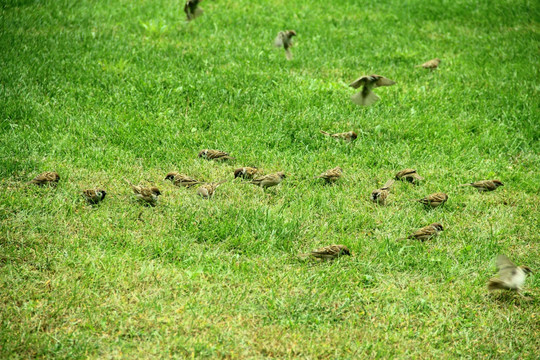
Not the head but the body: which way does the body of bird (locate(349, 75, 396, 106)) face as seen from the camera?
away from the camera

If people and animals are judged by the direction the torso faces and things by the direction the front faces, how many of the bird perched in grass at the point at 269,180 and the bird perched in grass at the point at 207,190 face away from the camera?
0

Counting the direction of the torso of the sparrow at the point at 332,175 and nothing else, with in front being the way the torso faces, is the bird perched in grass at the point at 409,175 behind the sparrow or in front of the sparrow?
in front

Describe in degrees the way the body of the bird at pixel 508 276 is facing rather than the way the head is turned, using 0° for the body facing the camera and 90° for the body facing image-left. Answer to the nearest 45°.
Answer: approximately 270°

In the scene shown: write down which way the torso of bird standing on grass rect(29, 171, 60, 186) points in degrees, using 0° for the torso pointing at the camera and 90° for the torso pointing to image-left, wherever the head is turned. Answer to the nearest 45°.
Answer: approximately 270°

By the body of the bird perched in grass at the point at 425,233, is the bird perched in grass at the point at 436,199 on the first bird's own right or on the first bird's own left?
on the first bird's own left

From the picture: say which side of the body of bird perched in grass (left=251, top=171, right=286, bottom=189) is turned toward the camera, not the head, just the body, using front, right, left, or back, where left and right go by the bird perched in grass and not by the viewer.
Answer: right

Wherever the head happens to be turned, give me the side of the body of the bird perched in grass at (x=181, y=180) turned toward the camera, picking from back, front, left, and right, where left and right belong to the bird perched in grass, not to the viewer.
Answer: left
